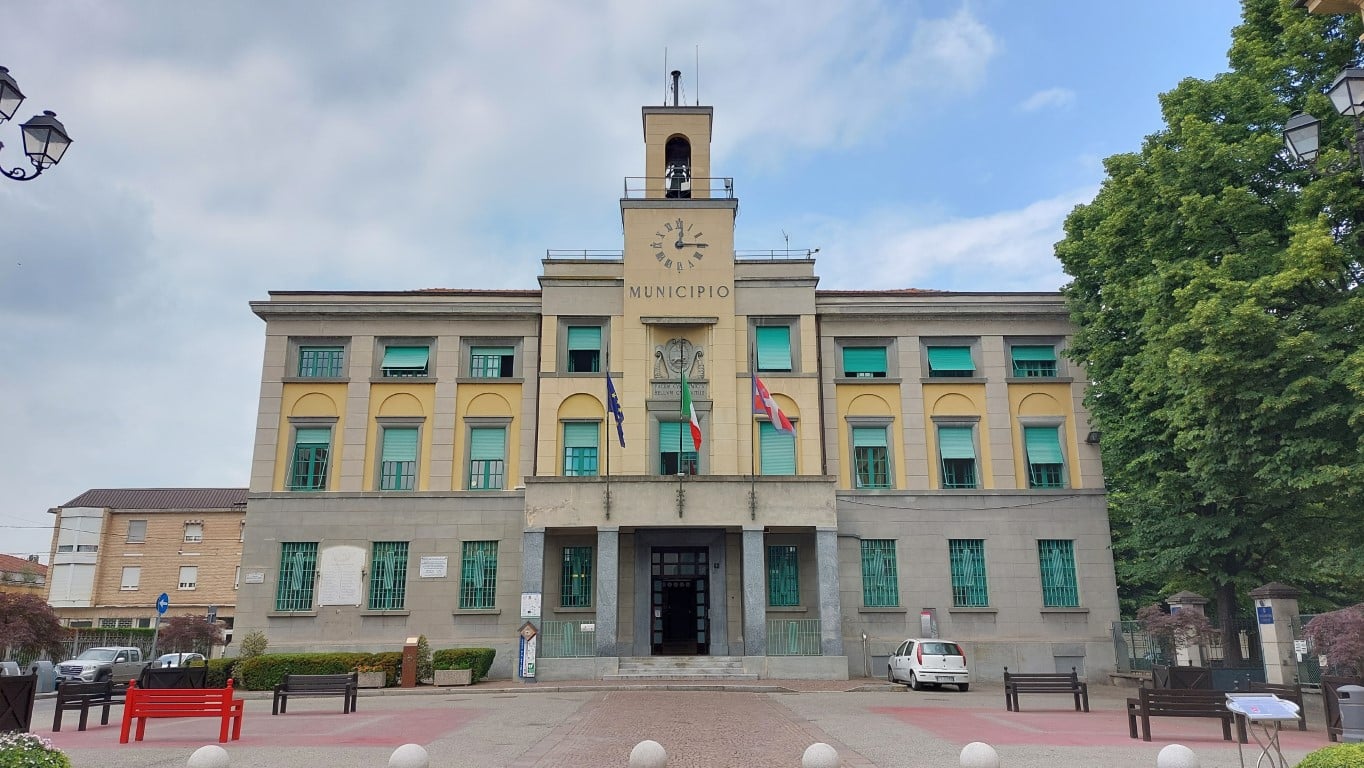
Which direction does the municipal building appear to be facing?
toward the camera

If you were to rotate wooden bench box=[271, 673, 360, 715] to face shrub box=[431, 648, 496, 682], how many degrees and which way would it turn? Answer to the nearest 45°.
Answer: approximately 135° to its left

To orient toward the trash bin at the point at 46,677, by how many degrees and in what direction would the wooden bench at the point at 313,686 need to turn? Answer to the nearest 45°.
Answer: approximately 135° to its right

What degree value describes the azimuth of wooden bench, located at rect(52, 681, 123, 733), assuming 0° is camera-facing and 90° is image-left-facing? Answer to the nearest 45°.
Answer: approximately 315°

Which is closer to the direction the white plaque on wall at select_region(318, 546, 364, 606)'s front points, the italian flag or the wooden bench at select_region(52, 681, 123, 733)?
the wooden bench

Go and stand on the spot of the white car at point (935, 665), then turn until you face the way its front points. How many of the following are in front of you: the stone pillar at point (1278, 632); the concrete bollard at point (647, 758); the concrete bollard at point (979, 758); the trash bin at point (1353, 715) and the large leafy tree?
0

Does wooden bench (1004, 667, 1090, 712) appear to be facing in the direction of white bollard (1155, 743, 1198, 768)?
yes

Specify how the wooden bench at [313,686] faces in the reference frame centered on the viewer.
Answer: facing the viewer

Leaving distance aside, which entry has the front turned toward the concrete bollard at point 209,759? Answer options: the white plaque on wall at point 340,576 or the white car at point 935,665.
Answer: the white plaque on wall

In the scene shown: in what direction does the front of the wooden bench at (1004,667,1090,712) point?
toward the camera

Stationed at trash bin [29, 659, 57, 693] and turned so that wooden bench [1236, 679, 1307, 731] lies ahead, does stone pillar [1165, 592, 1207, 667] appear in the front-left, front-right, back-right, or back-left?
front-left

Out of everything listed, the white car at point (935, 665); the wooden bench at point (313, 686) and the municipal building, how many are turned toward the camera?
2
